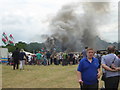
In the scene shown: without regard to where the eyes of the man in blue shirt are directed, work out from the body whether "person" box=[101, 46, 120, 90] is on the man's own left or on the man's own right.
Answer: on the man's own left

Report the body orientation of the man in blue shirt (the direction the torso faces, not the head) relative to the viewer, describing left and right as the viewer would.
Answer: facing the viewer
